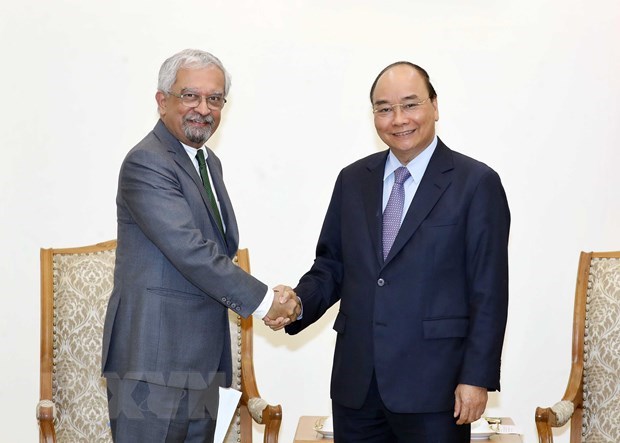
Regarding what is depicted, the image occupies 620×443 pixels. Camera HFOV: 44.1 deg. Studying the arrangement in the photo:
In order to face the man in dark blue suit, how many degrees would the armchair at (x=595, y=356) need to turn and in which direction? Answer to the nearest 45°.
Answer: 0° — it already faces them

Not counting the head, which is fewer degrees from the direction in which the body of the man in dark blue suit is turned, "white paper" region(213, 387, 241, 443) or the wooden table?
the white paper

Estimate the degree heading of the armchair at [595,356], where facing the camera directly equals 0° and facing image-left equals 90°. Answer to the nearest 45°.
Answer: approximately 45°

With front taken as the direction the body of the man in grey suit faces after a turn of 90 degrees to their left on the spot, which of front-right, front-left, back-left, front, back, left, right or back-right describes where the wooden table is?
front

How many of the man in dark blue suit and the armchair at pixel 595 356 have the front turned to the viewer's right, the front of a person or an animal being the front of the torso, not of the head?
0

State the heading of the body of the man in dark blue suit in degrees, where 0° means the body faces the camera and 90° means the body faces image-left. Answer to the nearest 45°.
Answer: approximately 45°

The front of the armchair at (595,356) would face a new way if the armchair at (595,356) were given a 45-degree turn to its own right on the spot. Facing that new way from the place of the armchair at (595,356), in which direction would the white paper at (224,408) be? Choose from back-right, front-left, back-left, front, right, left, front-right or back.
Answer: front-left

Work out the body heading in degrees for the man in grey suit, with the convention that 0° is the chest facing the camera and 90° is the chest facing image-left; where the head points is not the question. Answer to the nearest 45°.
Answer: approximately 315°

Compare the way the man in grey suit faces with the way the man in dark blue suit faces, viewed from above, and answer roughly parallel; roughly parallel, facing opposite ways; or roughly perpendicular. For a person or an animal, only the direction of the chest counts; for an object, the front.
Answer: roughly perpendicular

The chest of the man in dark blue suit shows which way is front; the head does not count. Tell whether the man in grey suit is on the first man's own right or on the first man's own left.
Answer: on the first man's own right
